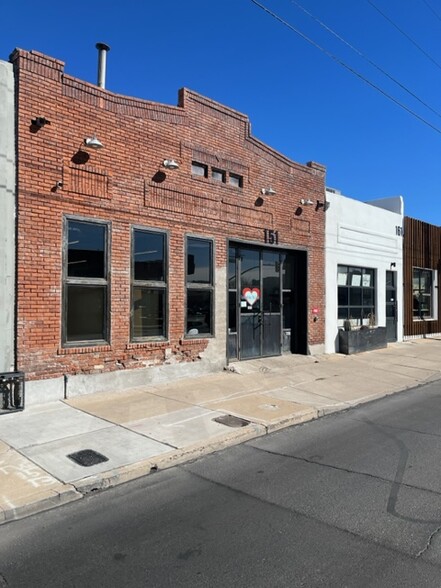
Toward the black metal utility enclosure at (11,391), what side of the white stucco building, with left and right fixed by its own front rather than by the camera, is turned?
right

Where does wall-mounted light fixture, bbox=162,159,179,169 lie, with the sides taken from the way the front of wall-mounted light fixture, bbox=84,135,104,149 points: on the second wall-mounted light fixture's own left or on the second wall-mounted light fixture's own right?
on the second wall-mounted light fixture's own left

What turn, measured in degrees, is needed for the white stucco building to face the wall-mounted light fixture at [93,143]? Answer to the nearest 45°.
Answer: approximately 90° to its right

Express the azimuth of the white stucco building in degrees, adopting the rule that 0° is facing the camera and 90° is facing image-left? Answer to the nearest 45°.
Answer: approximately 315°

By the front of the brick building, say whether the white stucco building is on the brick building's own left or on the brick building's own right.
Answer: on the brick building's own left

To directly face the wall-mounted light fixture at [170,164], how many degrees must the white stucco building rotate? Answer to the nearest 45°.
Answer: approximately 90° to its right
